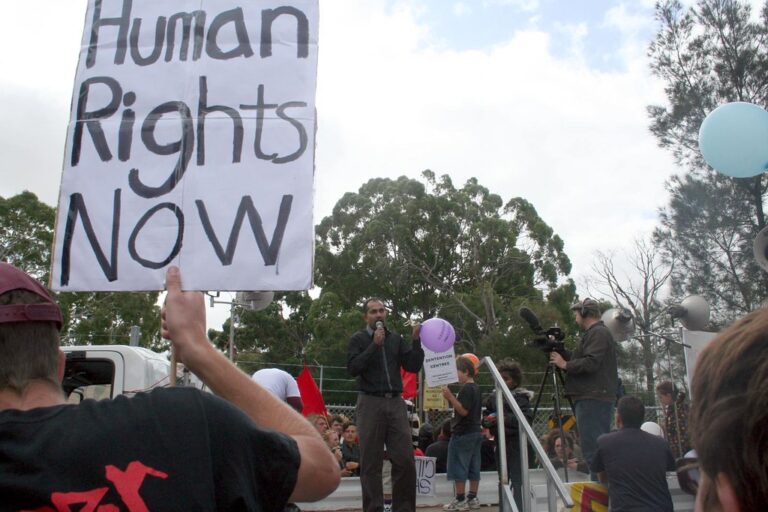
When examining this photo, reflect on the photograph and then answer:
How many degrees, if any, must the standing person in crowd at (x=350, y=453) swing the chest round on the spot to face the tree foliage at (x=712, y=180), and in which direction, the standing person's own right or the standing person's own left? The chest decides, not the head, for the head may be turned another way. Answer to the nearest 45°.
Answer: approximately 135° to the standing person's own left

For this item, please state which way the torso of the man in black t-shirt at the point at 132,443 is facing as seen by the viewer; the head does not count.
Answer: away from the camera

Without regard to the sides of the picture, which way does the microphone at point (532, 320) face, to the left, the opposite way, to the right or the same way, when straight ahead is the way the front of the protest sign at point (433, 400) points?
to the right

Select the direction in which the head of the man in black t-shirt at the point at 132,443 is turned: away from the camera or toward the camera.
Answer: away from the camera

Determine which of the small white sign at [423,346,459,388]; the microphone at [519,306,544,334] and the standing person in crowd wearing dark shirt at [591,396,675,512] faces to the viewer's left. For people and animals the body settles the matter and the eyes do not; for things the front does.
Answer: the microphone

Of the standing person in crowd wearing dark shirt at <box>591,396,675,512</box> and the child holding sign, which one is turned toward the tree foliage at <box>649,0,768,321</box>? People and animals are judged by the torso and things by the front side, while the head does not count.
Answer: the standing person in crowd wearing dark shirt

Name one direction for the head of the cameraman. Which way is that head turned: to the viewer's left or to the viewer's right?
to the viewer's left

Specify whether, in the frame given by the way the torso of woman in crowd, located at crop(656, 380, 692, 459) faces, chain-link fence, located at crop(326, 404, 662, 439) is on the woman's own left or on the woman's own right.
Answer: on the woman's own right

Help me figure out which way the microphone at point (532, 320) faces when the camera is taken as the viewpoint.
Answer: facing to the left of the viewer

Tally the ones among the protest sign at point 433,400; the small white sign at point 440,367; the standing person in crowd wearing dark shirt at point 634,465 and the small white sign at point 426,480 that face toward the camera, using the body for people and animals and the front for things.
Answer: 3

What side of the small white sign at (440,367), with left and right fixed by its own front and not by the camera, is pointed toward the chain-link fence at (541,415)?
back

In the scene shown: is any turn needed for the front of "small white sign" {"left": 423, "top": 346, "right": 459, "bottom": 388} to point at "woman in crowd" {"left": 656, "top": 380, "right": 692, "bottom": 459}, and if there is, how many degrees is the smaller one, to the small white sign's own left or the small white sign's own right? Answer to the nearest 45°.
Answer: approximately 90° to the small white sign's own left

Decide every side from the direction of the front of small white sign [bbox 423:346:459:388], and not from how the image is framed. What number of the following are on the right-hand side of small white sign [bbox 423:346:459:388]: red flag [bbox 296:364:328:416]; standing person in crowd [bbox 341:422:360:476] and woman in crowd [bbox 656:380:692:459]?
2
